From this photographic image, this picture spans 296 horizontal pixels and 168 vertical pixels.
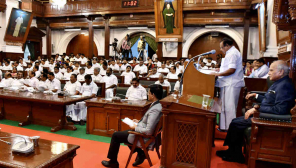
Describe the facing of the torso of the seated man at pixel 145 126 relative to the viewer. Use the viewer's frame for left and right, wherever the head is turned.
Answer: facing to the left of the viewer

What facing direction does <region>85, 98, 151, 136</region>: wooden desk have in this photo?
toward the camera

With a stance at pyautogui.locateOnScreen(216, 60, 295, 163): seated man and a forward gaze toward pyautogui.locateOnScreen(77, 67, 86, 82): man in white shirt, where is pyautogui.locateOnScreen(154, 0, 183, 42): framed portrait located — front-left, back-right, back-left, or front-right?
front-right

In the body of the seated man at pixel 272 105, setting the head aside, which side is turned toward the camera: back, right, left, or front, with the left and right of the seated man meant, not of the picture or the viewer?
left

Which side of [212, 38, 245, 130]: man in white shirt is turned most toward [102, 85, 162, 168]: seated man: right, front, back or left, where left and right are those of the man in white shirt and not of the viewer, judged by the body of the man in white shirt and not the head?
front

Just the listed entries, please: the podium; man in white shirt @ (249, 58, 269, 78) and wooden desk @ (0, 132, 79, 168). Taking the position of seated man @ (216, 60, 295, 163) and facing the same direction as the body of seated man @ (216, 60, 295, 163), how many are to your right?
1

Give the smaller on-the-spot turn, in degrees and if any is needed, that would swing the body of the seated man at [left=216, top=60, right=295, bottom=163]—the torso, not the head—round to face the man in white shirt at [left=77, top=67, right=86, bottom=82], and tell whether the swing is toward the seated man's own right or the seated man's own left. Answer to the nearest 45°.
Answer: approximately 45° to the seated man's own right

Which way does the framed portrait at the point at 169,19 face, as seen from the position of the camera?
facing the viewer

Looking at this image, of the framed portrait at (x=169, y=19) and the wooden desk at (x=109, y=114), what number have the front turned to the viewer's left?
0

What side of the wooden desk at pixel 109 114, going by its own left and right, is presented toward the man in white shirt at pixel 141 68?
back

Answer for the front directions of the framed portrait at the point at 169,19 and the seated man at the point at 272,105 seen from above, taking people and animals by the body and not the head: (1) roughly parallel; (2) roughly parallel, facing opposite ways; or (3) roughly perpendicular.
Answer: roughly perpendicular

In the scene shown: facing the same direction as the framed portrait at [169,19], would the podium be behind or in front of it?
in front
